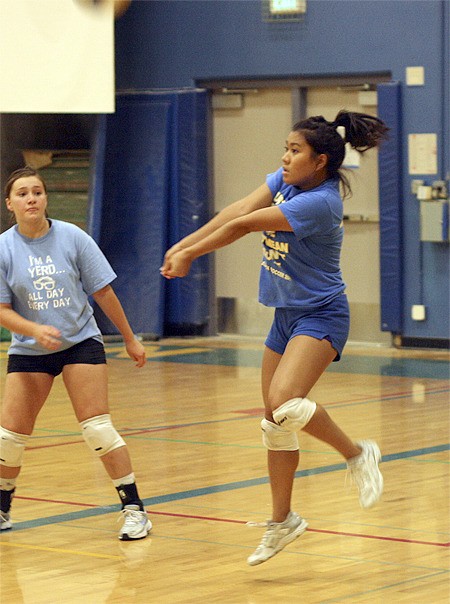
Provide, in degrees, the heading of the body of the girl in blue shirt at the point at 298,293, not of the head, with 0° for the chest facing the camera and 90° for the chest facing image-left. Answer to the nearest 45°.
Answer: approximately 45°

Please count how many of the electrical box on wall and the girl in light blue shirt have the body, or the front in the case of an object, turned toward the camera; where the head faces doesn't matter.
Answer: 2

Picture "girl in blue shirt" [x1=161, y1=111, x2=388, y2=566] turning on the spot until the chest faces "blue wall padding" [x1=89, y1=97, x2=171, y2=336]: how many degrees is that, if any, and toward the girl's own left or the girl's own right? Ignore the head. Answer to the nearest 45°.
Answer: approximately 135° to the girl's own right

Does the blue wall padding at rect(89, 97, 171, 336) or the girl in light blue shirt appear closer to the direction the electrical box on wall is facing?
the girl in light blue shirt

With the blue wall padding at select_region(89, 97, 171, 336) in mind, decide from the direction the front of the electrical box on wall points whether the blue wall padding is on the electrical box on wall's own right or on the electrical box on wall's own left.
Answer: on the electrical box on wall's own right

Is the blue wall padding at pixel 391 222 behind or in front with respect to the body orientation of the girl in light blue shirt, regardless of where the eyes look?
behind

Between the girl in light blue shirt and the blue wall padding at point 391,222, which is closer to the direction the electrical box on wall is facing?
the girl in light blue shirt

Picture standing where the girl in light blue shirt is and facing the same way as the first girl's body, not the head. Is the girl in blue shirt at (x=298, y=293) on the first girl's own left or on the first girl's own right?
on the first girl's own left

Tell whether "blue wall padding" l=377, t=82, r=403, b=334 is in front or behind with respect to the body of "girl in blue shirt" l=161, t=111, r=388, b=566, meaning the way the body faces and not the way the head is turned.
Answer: behind

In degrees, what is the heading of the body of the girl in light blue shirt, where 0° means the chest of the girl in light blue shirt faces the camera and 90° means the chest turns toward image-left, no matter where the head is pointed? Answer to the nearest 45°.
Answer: approximately 0°

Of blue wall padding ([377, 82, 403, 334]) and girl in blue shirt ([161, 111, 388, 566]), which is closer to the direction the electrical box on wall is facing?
the girl in blue shirt
